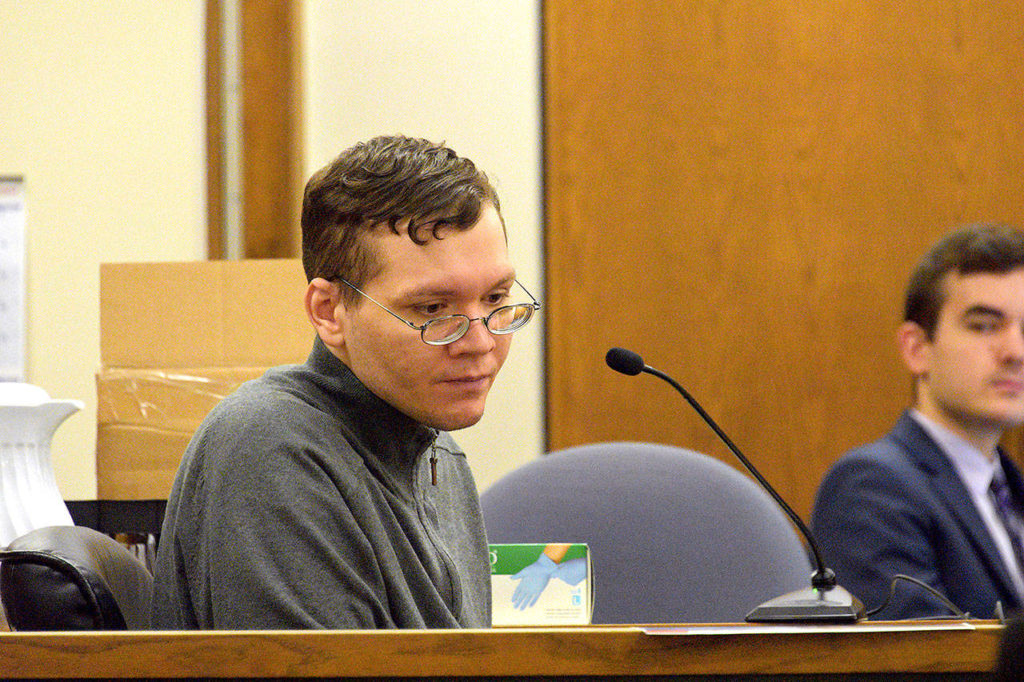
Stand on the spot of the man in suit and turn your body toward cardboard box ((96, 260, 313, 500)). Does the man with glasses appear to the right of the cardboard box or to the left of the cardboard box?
left

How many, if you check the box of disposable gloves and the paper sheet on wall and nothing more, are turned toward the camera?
2

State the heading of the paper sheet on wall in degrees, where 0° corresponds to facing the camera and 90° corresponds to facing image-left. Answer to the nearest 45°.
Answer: approximately 0°

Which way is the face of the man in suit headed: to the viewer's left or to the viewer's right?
to the viewer's right

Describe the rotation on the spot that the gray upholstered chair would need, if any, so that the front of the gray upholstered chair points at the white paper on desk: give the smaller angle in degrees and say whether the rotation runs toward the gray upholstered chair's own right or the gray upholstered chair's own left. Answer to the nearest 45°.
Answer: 0° — it already faces it
